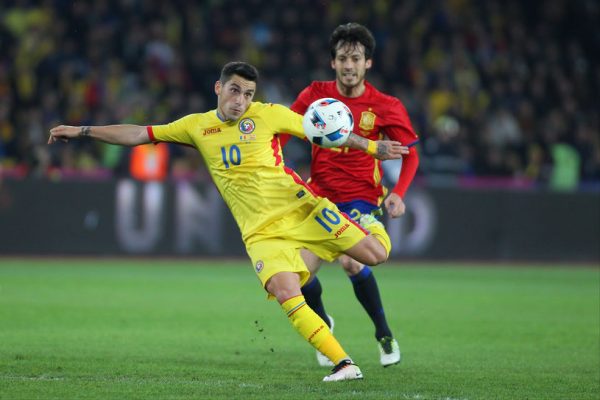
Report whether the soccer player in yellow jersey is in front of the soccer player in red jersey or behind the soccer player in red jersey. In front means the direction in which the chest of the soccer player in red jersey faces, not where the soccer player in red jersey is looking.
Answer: in front

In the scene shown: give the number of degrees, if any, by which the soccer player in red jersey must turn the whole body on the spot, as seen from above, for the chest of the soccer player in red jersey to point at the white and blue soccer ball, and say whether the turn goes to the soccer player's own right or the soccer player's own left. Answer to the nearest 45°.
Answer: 0° — they already face it

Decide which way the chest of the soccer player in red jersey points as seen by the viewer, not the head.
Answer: toward the camera
